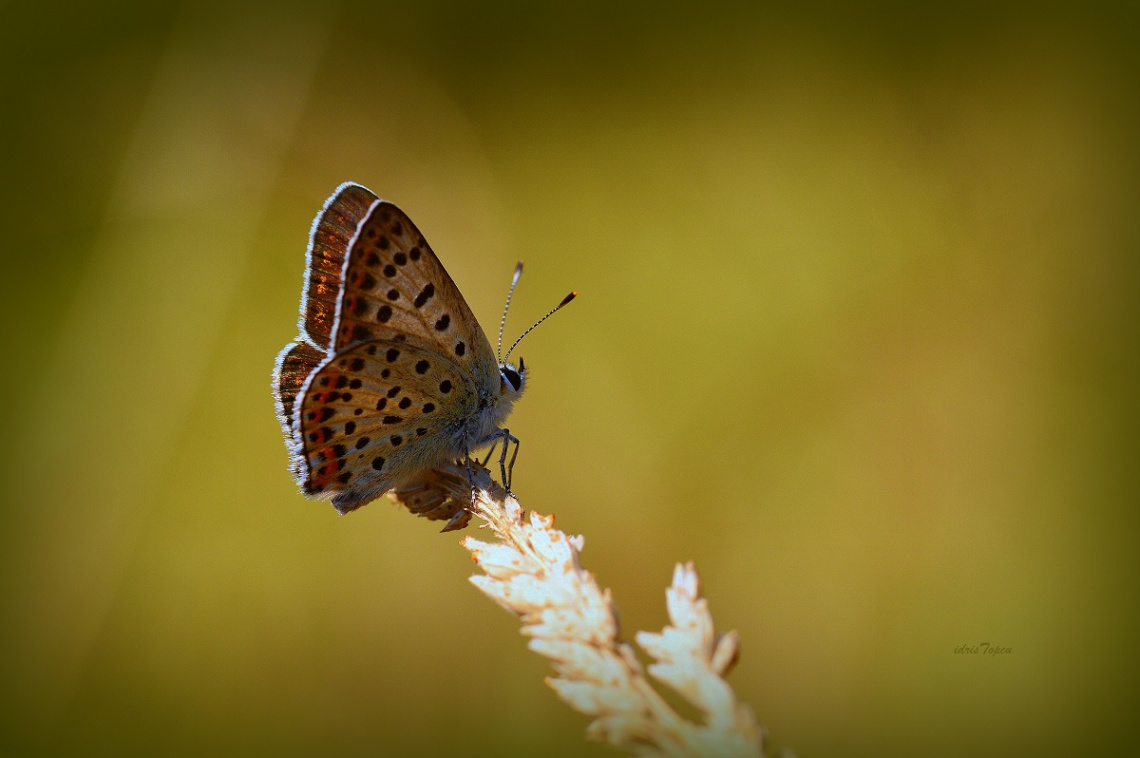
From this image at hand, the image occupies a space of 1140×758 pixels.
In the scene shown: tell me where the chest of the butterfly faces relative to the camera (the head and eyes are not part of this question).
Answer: to the viewer's right
